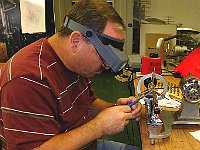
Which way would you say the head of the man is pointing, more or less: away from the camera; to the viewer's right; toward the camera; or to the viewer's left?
to the viewer's right

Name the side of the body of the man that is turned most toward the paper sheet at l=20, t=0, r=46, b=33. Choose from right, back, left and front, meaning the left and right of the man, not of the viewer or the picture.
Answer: left

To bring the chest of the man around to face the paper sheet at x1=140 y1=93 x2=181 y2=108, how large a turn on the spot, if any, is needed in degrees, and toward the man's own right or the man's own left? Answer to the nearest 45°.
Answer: approximately 45° to the man's own left

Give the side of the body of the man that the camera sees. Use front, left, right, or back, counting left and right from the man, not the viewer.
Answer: right
